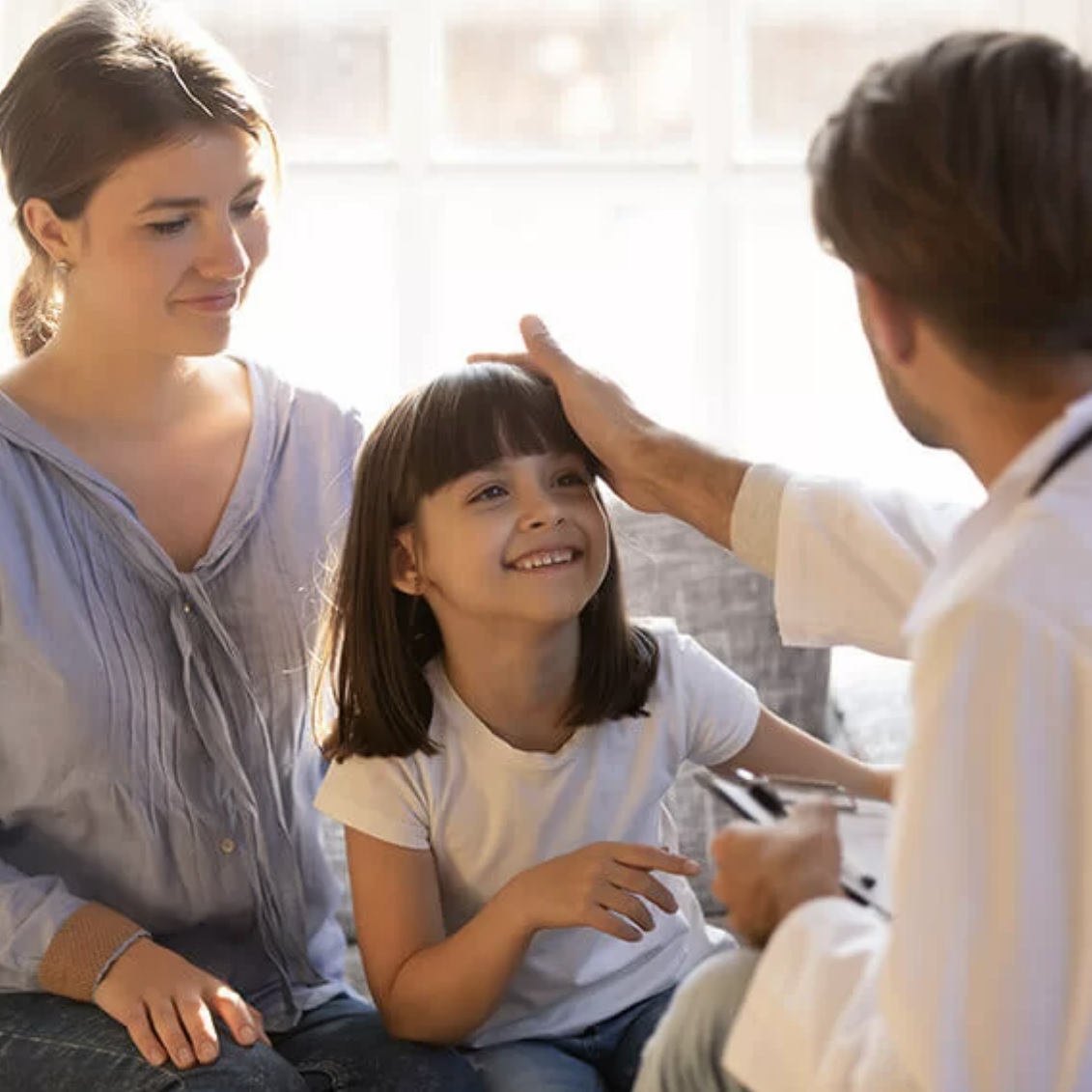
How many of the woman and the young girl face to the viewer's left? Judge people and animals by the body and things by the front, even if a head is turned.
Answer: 0

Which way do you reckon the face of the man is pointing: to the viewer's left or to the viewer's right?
to the viewer's left

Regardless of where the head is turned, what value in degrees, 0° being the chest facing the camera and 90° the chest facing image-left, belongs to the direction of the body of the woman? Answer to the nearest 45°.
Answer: approximately 315°

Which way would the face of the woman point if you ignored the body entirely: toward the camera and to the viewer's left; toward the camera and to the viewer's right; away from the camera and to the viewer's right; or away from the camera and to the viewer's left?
toward the camera and to the viewer's right

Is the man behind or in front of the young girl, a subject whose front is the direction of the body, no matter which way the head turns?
in front

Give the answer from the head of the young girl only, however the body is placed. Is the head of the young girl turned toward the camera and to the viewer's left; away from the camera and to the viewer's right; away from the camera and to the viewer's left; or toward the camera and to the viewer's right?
toward the camera and to the viewer's right

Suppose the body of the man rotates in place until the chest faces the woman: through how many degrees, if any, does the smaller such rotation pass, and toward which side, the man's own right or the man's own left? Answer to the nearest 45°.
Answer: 0° — they already face them

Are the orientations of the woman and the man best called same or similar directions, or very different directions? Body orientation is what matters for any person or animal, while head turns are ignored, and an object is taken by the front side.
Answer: very different directions

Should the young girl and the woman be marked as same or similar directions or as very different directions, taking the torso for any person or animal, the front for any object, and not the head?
same or similar directions

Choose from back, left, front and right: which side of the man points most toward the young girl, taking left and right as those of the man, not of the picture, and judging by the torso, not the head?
front

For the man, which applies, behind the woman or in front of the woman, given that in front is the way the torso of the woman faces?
in front

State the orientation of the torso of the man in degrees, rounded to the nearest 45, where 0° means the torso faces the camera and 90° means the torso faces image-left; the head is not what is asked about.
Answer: approximately 135°
